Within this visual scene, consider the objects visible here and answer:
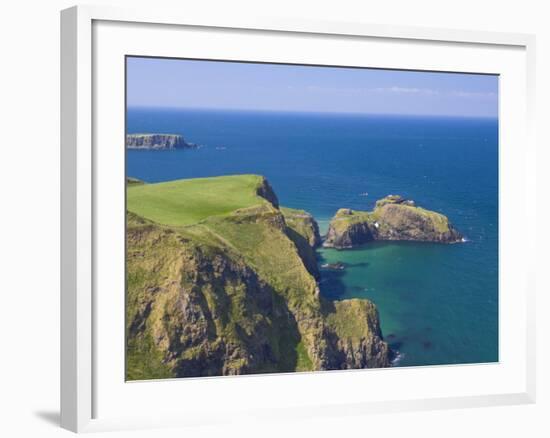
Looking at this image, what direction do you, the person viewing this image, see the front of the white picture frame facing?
facing the viewer and to the right of the viewer
